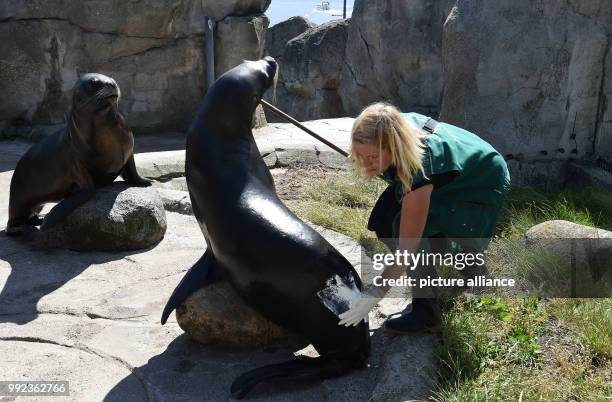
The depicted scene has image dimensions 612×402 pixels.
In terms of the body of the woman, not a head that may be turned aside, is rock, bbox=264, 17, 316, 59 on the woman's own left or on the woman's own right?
on the woman's own right

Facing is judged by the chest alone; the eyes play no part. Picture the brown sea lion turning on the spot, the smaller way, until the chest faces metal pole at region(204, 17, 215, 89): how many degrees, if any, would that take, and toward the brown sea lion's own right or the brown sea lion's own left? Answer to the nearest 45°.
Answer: approximately 135° to the brown sea lion's own left

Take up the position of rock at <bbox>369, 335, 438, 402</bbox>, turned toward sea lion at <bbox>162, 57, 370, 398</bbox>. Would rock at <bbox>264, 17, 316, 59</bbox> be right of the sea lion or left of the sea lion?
right

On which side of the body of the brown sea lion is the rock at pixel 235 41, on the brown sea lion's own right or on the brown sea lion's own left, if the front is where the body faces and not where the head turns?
on the brown sea lion's own left

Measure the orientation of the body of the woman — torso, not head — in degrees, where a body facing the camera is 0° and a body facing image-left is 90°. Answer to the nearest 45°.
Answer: approximately 90°

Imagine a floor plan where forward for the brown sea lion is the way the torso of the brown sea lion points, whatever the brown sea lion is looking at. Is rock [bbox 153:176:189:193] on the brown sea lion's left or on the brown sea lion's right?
on the brown sea lion's left

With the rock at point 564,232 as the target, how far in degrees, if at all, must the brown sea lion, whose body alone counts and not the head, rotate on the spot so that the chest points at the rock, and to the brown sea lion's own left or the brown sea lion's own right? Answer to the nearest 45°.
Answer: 0° — it already faces it

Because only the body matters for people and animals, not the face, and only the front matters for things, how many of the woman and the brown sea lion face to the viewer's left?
1

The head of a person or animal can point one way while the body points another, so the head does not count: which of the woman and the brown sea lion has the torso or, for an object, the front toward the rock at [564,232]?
the brown sea lion

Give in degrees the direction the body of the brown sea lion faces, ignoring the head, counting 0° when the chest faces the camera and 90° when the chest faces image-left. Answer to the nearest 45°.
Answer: approximately 315°
